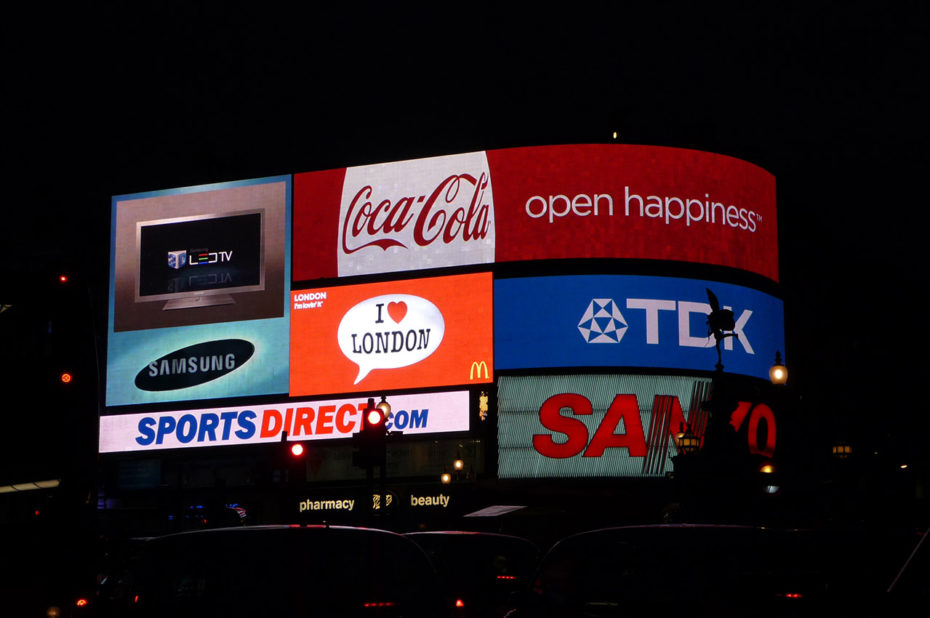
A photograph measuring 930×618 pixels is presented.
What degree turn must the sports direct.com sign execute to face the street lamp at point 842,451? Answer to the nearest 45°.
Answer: approximately 90° to its left

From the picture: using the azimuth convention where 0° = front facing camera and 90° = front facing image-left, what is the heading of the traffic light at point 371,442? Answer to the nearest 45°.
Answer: approximately 0°

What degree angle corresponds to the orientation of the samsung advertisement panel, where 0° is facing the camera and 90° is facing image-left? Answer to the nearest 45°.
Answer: approximately 45°

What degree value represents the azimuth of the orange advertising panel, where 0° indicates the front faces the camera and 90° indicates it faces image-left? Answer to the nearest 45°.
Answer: approximately 45°

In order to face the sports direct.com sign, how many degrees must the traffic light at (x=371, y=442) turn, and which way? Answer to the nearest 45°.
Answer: approximately 180°

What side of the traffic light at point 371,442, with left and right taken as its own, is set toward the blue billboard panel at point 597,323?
back

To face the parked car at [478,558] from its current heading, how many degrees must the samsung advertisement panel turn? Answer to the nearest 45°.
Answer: approximately 45° to its left

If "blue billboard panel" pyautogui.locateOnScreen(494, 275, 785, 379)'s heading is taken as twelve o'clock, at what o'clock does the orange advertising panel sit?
The orange advertising panel is roughly at 3 o'clock from the blue billboard panel.

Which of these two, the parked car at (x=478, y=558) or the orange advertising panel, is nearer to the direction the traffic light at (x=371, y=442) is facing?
the parked car

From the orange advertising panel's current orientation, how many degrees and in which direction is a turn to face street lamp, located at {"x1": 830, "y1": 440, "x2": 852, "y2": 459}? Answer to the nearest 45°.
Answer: approximately 90° to its left
